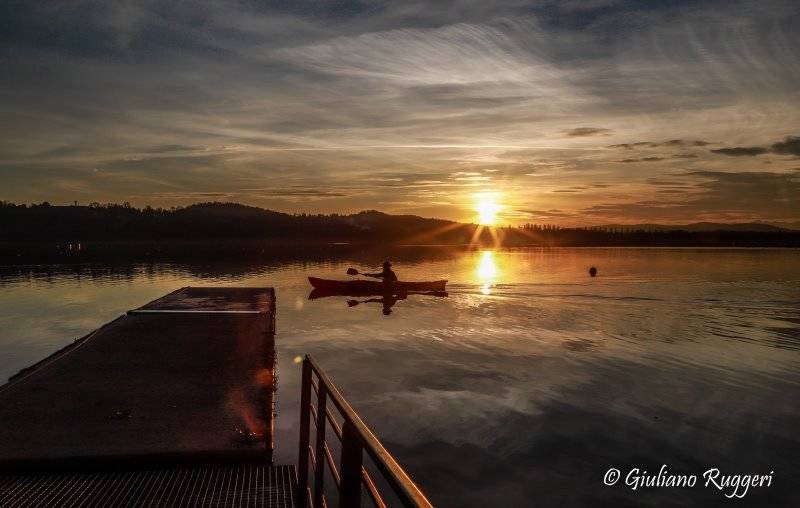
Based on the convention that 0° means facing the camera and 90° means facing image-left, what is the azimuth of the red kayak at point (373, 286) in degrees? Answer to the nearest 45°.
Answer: approximately 90°

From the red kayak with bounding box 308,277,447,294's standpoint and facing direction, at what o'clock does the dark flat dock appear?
The dark flat dock is roughly at 9 o'clock from the red kayak.
